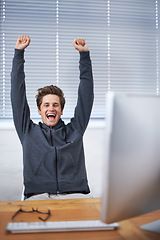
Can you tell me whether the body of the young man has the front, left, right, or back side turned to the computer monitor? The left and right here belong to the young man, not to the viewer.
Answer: front

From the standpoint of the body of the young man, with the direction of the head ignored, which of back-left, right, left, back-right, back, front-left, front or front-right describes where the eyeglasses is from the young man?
front

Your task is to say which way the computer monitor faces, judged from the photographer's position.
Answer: facing away from the viewer and to the left of the viewer

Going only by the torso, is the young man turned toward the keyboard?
yes

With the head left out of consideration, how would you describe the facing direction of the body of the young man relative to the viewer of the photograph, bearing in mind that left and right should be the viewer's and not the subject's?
facing the viewer

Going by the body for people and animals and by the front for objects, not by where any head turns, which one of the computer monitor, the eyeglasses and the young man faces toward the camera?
the young man

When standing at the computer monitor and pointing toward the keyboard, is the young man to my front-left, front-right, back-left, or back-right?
front-right
